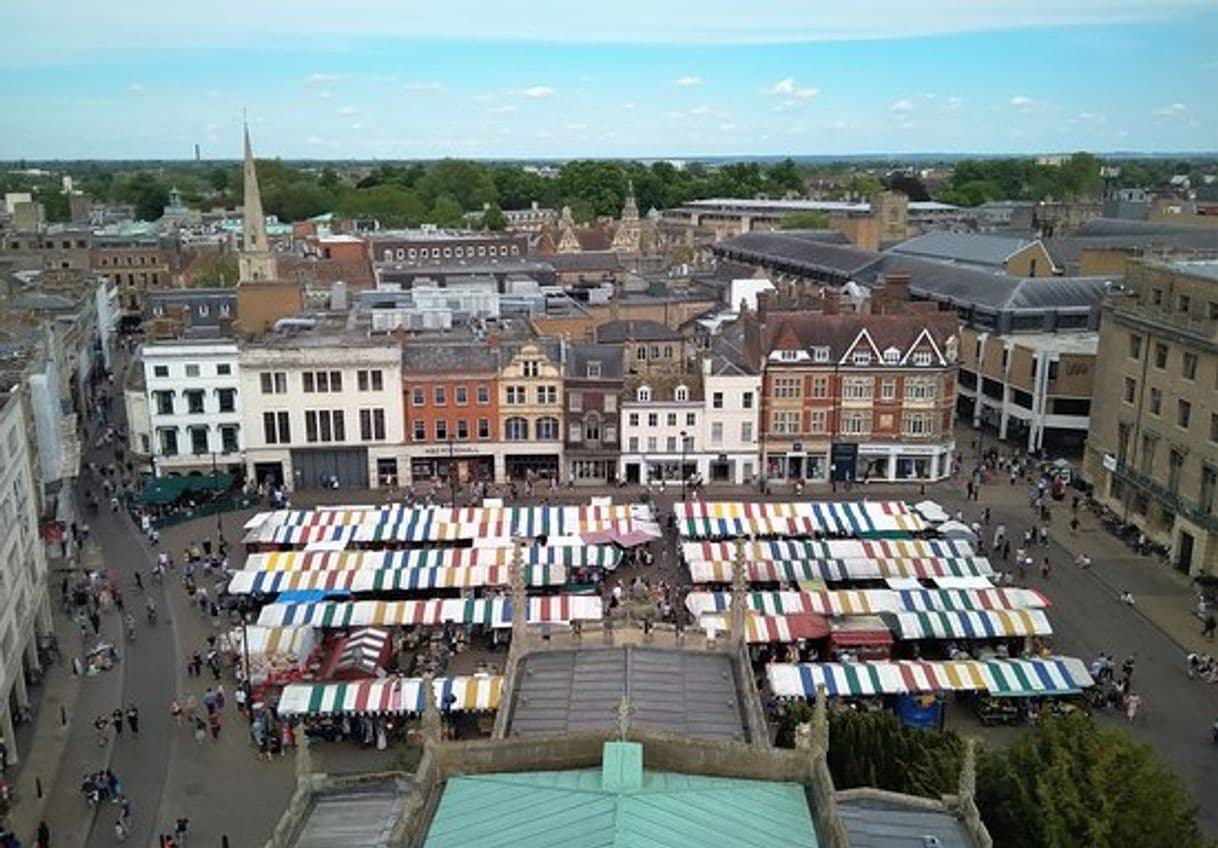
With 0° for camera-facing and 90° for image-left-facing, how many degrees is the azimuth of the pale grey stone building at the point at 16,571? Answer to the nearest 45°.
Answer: approximately 270°
